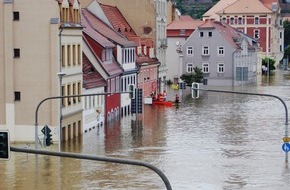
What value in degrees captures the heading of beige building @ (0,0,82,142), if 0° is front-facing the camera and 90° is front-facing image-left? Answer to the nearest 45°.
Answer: approximately 270°

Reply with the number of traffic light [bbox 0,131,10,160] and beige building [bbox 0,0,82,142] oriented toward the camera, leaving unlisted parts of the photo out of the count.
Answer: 1

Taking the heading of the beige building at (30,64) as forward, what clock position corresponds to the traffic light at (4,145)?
The traffic light is roughly at 3 o'clock from the beige building.

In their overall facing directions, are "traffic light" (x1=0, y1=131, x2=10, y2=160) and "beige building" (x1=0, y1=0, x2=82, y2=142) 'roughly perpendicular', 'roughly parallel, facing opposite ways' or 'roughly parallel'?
roughly perpendicular

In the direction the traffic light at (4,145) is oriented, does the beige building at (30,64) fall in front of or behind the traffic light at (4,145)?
behind

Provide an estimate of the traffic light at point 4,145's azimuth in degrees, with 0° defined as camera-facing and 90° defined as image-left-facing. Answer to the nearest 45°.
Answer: approximately 0°
